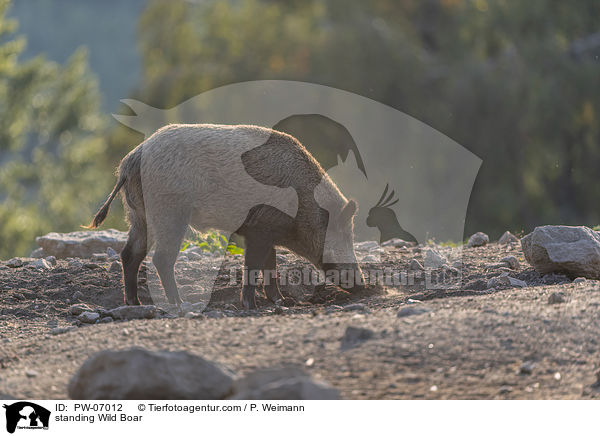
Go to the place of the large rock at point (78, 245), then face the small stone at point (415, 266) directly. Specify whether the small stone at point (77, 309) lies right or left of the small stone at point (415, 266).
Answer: right

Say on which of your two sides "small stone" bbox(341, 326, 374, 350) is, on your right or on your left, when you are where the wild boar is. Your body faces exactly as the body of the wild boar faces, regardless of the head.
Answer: on your right

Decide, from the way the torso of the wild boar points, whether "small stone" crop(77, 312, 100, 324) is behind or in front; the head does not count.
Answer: behind

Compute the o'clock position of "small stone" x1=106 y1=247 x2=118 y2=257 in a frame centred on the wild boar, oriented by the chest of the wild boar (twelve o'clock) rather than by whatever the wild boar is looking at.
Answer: The small stone is roughly at 8 o'clock from the wild boar.

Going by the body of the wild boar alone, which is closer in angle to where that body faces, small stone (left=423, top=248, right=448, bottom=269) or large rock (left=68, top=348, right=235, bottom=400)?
the small stone

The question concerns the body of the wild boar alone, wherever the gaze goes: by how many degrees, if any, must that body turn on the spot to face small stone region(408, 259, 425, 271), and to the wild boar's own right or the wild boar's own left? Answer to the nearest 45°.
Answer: approximately 45° to the wild boar's own left

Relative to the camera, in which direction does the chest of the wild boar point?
to the viewer's right

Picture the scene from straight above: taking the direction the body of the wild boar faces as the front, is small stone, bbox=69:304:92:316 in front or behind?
behind

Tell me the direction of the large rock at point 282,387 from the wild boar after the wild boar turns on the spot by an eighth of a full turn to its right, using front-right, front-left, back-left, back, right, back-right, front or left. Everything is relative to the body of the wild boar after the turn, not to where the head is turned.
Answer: front-right

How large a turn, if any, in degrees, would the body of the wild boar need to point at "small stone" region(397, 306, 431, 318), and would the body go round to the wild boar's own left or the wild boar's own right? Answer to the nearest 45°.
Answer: approximately 45° to the wild boar's own right

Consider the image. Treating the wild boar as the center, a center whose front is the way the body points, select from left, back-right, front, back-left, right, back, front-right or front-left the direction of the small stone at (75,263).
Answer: back-left

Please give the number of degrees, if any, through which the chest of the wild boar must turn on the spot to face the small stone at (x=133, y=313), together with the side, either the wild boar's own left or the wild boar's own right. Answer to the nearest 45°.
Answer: approximately 135° to the wild boar's own right

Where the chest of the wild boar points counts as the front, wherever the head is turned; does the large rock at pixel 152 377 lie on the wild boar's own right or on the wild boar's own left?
on the wild boar's own right

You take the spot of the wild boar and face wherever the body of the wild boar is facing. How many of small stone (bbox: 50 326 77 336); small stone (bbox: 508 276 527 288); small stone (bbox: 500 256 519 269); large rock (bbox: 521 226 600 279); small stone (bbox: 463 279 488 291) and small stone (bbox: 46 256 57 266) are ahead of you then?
4
